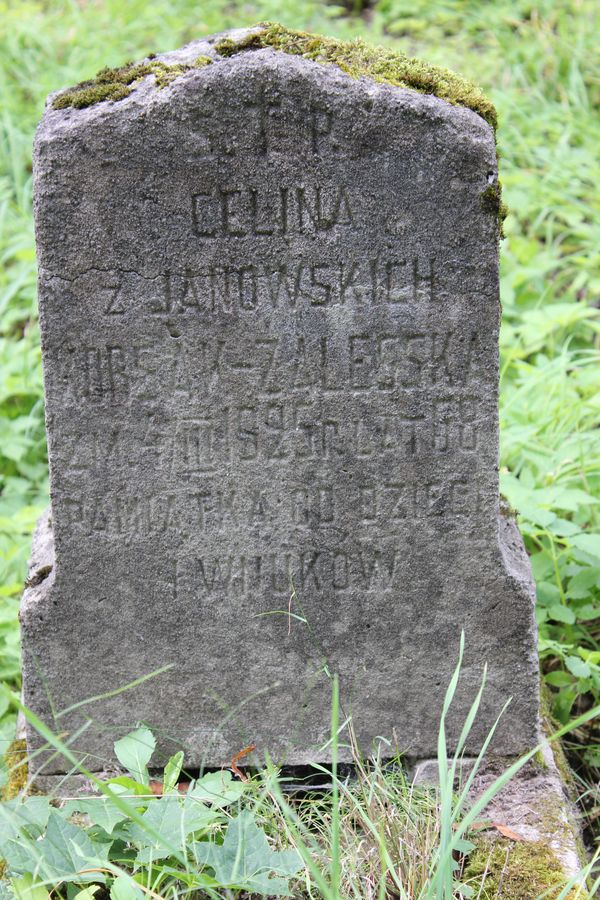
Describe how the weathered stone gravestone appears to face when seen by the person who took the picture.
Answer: facing the viewer
